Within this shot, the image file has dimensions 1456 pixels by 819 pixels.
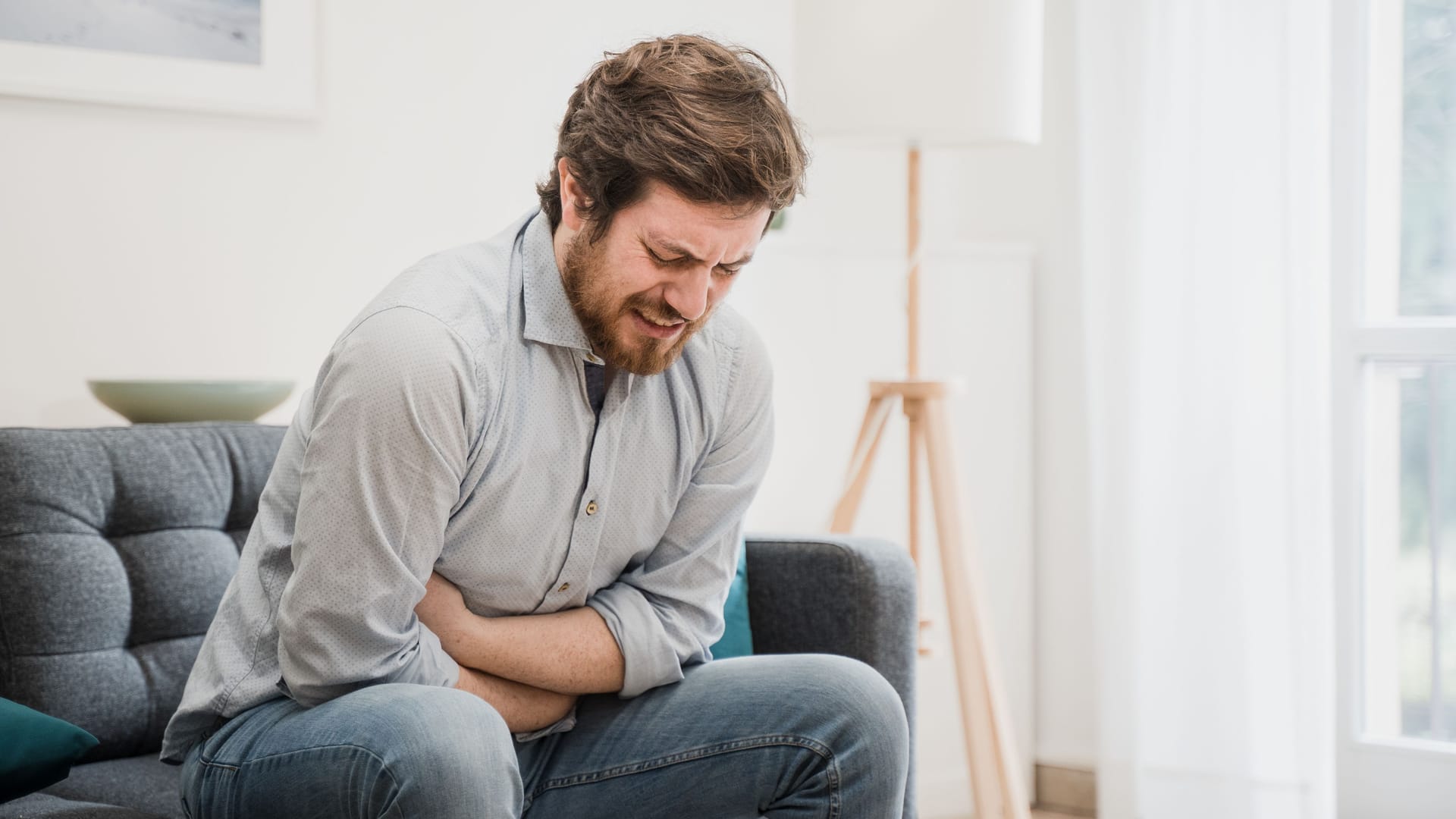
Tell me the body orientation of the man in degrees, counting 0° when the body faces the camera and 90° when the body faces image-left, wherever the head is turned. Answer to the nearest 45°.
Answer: approximately 315°

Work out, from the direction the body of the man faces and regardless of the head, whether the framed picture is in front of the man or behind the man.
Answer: behind

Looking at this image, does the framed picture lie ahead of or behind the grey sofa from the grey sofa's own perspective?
behind

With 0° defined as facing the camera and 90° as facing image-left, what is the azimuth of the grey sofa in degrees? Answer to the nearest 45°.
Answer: approximately 0°

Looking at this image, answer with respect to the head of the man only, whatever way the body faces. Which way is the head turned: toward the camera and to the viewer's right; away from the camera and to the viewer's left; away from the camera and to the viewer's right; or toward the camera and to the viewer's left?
toward the camera and to the viewer's right

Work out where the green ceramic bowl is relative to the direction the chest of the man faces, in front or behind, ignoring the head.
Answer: behind
